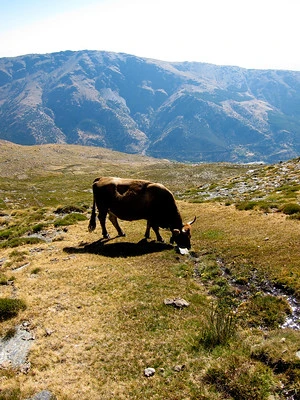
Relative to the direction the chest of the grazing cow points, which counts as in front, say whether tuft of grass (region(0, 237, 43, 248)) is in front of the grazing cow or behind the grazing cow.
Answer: behind

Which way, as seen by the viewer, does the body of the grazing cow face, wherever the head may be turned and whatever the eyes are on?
to the viewer's right

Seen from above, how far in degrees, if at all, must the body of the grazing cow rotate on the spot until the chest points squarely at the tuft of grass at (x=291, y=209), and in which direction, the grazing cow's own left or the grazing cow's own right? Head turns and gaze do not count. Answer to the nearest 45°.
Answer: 0° — it already faces it

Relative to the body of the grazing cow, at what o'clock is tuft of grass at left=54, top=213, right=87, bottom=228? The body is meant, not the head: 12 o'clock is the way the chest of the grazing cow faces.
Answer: The tuft of grass is roughly at 8 o'clock from the grazing cow.

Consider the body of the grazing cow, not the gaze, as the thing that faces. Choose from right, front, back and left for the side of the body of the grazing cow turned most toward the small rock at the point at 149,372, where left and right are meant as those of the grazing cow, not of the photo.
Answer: right

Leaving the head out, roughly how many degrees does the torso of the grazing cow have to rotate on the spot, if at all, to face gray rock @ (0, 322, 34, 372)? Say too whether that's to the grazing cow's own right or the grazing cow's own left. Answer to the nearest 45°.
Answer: approximately 90° to the grazing cow's own right

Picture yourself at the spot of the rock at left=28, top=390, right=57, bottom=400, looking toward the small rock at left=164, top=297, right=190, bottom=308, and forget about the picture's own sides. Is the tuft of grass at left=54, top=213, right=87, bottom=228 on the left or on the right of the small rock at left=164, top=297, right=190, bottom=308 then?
left

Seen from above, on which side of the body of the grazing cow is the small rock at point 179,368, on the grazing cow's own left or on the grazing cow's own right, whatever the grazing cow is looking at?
on the grazing cow's own right

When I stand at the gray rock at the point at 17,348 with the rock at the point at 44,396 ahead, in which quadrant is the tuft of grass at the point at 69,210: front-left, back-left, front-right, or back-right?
back-left
